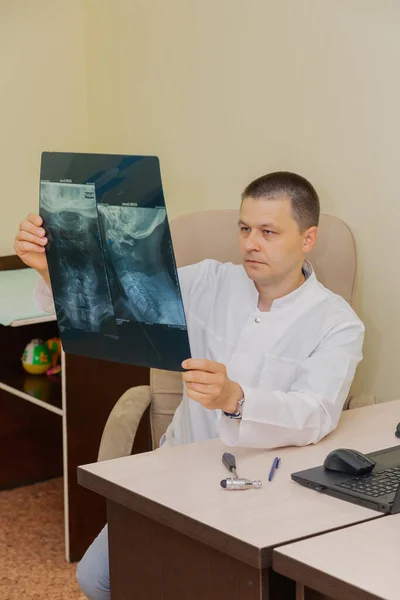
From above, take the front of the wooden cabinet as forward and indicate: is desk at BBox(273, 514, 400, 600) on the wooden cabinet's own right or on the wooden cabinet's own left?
on the wooden cabinet's own left

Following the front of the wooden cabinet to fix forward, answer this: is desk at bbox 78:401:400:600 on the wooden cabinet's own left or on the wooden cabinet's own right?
on the wooden cabinet's own left

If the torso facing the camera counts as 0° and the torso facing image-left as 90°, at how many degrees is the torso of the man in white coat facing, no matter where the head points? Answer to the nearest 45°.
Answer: approximately 45°

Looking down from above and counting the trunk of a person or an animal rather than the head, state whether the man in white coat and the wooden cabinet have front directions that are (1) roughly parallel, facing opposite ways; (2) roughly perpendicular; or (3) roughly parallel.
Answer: roughly parallel

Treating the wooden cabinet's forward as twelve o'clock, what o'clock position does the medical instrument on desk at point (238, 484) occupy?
The medical instrument on desk is roughly at 10 o'clock from the wooden cabinet.

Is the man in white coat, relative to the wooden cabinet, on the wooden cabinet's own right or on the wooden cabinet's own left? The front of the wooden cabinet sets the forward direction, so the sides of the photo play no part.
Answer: on the wooden cabinet's own left

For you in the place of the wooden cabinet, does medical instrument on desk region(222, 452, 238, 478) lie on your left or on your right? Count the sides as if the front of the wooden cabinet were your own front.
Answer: on your left

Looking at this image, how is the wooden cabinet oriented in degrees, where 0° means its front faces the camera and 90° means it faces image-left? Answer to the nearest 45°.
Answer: approximately 45°

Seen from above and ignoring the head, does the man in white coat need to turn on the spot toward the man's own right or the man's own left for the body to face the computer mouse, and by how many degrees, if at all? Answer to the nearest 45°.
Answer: approximately 45° to the man's own left

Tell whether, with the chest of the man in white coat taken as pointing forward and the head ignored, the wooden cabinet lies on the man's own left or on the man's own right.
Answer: on the man's own right

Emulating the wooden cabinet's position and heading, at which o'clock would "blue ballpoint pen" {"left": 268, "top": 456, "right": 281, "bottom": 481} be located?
The blue ballpoint pen is roughly at 10 o'clock from the wooden cabinet.

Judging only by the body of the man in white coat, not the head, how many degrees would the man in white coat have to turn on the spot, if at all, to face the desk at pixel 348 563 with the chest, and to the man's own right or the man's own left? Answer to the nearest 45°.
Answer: approximately 45° to the man's own left

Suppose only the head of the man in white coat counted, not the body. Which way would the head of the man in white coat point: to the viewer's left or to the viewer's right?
to the viewer's left

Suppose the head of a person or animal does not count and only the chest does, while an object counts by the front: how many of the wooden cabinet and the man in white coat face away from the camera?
0

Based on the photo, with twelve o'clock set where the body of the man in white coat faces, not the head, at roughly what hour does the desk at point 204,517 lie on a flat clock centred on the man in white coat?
The desk is roughly at 11 o'clock from the man in white coat.
